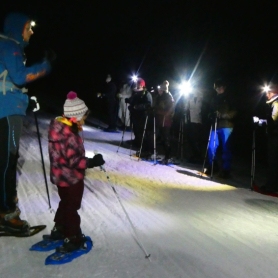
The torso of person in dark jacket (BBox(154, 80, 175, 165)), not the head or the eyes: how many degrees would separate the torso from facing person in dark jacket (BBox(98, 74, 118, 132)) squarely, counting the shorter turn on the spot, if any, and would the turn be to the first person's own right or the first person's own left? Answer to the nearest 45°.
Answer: approximately 90° to the first person's own right

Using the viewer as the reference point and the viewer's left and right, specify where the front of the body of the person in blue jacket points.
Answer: facing to the right of the viewer

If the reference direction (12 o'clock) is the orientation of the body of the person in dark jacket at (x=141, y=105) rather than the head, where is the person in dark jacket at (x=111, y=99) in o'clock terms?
the person in dark jacket at (x=111, y=99) is roughly at 4 o'clock from the person in dark jacket at (x=141, y=105).

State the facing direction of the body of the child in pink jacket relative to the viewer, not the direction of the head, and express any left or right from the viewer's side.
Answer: facing to the right of the viewer

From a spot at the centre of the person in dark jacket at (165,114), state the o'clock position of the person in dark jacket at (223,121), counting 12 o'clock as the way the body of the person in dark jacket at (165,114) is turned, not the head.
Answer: the person in dark jacket at (223,121) is roughly at 9 o'clock from the person in dark jacket at (165,114).

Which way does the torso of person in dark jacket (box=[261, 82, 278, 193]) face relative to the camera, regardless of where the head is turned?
to the viewer's left

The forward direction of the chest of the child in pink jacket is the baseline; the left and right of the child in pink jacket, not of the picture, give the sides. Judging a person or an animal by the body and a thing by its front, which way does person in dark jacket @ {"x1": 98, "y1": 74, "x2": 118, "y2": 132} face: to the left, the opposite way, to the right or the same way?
the opposite way

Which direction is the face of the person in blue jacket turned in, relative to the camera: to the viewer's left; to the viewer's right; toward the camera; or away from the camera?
to the viewer's right

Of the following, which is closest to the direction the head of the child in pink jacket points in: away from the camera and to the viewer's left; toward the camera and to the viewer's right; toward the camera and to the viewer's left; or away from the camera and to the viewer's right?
away from the camera and to the viewer's right
